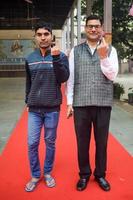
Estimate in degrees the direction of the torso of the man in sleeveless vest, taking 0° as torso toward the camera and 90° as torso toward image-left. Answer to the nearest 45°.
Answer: approximately 0°

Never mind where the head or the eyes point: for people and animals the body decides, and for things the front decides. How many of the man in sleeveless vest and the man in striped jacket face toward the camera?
2

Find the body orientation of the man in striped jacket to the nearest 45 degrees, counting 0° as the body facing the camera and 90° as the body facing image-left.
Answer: approximately 0°

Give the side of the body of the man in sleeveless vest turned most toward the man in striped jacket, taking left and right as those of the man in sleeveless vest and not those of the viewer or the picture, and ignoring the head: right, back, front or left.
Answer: right

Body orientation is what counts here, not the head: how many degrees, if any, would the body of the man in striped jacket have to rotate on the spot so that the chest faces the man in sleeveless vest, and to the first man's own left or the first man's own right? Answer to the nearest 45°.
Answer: approximately 90° to the first man's own left
